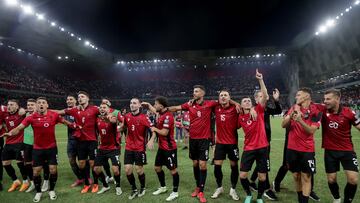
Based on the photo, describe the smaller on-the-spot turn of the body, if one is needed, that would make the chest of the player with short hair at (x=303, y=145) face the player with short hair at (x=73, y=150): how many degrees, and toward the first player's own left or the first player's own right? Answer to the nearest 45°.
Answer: approximately 45° to the first player's own right

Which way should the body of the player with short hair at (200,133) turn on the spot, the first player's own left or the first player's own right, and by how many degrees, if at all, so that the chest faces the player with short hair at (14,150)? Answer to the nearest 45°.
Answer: approximately 90° to the first player's own right

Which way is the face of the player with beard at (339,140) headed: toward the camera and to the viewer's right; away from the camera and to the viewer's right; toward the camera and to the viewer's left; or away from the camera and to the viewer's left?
toward the camera and to the viewer's left

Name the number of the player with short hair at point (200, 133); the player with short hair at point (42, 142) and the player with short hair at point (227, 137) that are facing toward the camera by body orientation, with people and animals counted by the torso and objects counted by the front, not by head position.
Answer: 3

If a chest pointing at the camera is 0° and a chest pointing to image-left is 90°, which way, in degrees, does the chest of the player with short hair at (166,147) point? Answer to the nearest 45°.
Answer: approximately 45°

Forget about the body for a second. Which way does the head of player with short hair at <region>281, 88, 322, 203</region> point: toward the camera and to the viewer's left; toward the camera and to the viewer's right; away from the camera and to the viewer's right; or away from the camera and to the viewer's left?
toward the camera and to the viewer's left

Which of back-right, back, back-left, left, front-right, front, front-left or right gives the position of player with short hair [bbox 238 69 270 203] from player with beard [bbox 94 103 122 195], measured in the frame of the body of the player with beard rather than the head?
left

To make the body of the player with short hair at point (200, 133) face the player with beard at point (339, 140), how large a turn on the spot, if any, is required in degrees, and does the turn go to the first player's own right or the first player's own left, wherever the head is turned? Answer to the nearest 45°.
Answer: approximately 90° to the first player's own left

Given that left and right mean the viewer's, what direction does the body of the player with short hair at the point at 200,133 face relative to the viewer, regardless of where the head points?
facing the viewer

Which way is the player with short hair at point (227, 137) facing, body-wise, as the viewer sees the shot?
toward the camera
